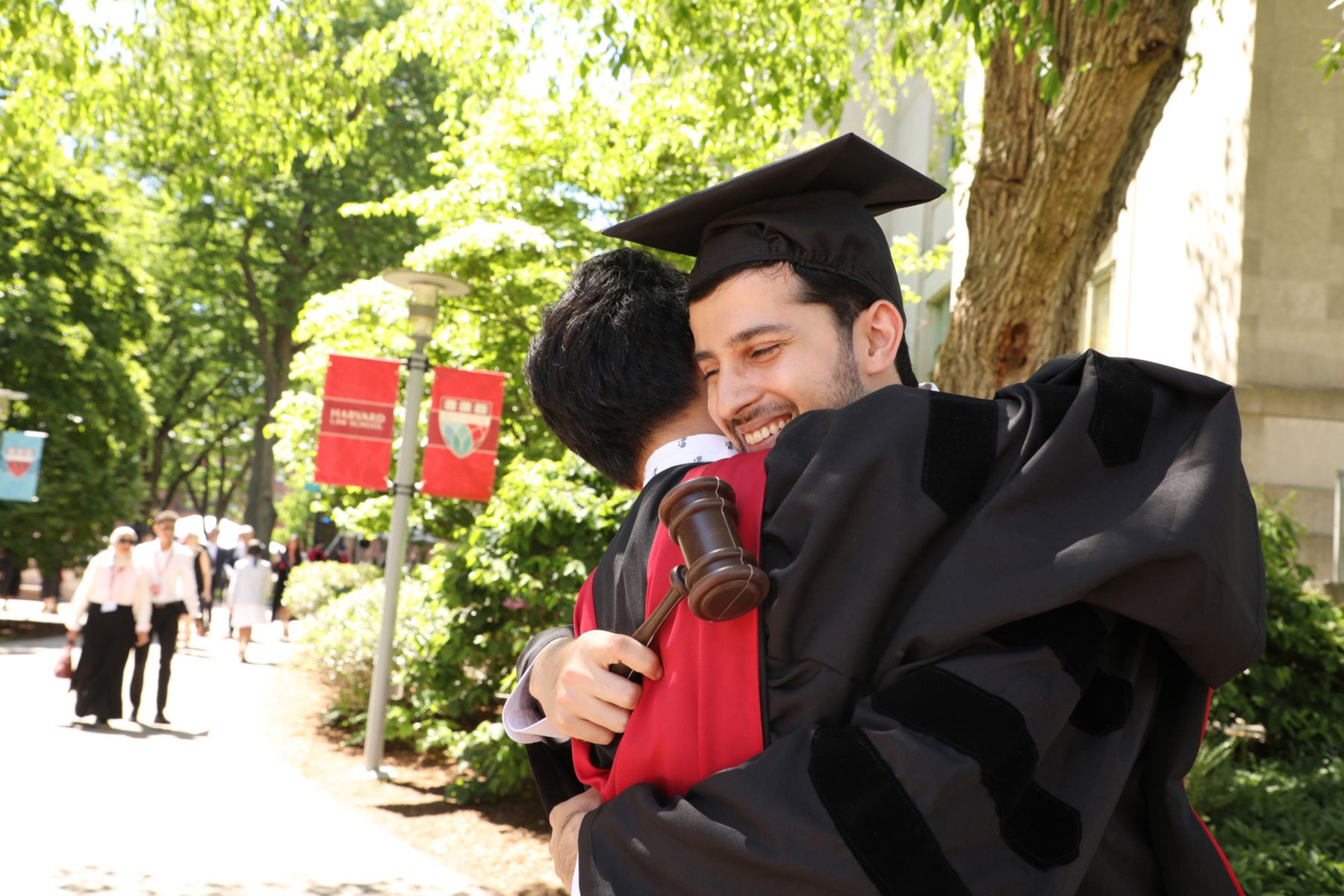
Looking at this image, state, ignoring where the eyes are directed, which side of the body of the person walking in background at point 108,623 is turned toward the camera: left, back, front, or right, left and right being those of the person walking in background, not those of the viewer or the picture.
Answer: front

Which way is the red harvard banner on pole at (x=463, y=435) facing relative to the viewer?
toward the camera

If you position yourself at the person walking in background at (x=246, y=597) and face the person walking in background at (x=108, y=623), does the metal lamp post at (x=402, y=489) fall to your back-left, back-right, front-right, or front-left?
front-left

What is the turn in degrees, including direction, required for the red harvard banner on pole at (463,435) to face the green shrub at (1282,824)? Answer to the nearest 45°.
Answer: approximately 45° to its left

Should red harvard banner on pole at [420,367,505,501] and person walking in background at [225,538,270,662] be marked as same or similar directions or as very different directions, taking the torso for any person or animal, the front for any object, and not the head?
very different directions

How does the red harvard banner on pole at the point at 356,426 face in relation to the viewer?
toward the camera

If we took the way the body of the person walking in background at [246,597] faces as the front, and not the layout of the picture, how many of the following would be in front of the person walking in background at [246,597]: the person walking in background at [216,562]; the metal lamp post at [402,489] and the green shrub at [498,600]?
1

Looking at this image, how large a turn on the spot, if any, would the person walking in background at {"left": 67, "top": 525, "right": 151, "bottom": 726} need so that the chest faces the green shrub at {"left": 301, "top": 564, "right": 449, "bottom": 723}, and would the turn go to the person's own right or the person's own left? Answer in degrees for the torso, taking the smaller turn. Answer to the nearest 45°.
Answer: approximately 90° to the person's own left

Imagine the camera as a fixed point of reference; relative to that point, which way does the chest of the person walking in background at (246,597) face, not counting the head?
away from the camera

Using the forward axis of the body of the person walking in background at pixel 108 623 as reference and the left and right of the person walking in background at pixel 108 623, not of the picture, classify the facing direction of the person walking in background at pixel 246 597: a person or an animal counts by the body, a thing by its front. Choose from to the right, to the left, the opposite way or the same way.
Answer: the opposite way

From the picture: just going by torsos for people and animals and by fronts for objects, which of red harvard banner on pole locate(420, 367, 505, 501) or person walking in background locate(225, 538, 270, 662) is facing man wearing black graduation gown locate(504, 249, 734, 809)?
the red harvard banner on pole

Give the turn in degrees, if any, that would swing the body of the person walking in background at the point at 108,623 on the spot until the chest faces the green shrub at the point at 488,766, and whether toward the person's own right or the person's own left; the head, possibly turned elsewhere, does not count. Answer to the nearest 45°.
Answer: approximately 45° to the person's own left

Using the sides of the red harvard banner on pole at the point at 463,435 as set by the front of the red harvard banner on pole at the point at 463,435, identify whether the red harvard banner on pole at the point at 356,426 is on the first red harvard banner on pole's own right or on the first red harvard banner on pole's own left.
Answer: on the first red harvard banner on pole's own right
